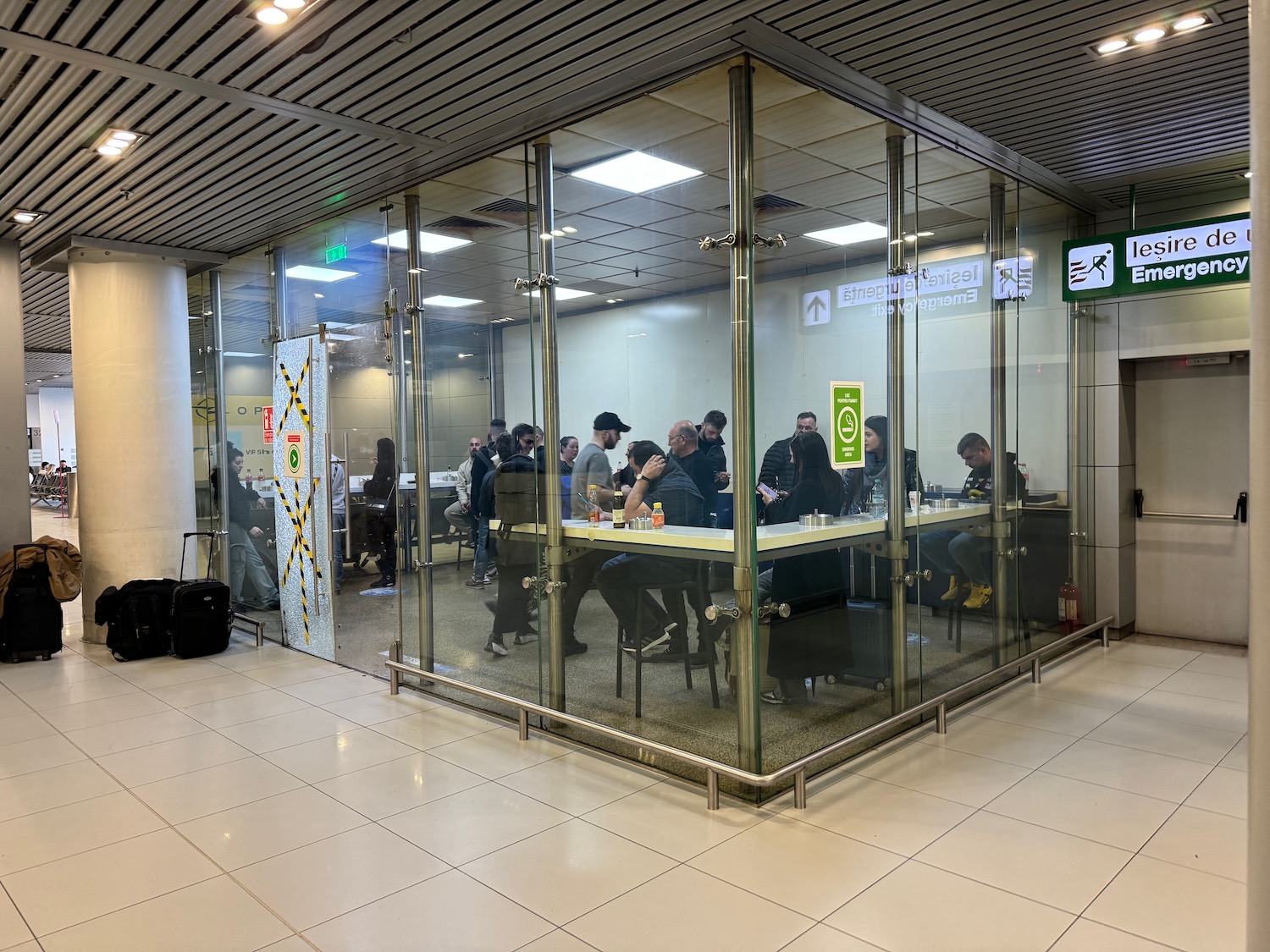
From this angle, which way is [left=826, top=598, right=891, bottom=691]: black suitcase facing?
toward the camera

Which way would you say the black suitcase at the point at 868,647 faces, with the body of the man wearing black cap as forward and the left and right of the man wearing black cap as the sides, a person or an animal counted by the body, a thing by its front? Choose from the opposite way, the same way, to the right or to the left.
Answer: to the right

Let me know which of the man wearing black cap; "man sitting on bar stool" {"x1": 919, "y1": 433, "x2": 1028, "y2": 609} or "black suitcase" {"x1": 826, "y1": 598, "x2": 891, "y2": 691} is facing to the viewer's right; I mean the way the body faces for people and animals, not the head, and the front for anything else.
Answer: the man wearing black cap

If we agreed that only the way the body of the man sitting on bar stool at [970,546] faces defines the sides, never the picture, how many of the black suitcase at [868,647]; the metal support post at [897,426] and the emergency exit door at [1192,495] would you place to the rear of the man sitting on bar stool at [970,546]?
1

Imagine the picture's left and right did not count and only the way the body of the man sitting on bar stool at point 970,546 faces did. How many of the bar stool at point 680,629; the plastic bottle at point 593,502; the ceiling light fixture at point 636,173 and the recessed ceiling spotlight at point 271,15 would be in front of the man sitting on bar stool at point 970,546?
4

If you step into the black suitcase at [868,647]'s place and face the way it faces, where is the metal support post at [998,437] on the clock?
The metal support post is roughly at 7 o'clock from the black suitcase.

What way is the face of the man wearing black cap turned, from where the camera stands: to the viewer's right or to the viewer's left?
to the viewer's right

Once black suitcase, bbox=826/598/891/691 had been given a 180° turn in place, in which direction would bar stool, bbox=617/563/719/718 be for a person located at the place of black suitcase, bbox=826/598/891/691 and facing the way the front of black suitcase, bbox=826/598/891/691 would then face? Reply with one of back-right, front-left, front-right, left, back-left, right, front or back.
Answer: back-left

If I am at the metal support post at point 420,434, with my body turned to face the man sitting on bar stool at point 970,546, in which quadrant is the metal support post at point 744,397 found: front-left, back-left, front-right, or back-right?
front-right

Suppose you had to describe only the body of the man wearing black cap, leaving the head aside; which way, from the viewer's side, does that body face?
to the viewer's right

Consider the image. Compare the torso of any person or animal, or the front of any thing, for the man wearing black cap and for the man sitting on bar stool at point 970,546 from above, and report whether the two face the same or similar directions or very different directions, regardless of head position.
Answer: very different directions
